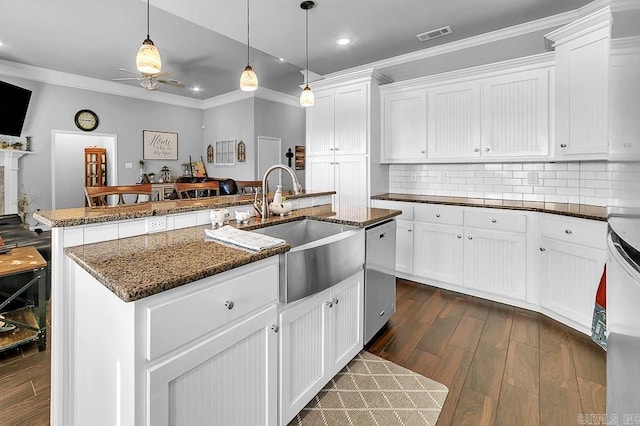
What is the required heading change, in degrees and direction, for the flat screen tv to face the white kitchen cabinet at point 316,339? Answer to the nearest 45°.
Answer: approximately 45° to its right

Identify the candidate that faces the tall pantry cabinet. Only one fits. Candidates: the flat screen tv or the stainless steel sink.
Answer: the flat screen tv

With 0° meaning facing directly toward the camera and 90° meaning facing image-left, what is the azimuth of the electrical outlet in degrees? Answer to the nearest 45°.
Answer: approximately 315°

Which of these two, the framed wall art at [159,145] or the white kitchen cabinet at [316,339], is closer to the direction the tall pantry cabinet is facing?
the white kitchen cabinet
